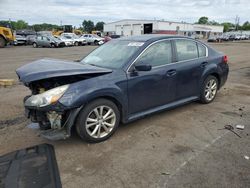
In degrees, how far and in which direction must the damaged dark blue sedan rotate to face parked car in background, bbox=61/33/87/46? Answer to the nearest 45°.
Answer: approximately 135° to its right

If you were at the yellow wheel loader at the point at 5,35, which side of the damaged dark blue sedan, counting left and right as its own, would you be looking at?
right

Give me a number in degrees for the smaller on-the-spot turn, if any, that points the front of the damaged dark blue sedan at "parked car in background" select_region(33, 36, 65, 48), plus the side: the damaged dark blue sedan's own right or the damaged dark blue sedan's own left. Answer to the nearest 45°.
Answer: approximately 135° to the damaged dark blue sedan's own right

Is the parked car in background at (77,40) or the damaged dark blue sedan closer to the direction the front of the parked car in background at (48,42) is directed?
the damaged dark blue sedan

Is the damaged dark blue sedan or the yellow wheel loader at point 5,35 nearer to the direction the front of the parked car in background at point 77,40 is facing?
the damaged dark blue sedan

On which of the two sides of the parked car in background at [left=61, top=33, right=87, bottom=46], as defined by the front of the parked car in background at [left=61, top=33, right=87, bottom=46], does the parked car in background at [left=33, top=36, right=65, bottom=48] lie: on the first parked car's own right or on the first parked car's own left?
on the first parked car's own right

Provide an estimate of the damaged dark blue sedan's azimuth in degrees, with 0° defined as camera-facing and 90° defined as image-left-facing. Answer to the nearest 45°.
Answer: approximately 45°
